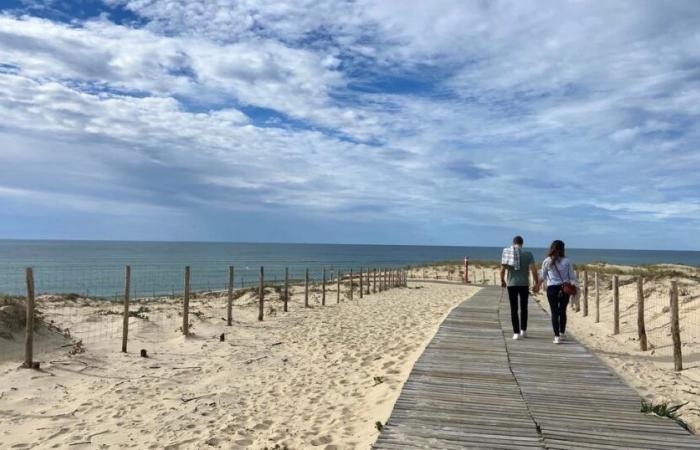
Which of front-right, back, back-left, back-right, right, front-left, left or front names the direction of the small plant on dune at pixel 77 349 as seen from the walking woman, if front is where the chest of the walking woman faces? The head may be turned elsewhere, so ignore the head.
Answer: left

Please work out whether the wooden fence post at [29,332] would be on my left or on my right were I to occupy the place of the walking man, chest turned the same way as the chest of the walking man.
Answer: on my left

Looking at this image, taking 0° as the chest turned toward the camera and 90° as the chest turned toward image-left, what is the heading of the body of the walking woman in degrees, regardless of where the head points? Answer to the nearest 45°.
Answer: approximately 180°

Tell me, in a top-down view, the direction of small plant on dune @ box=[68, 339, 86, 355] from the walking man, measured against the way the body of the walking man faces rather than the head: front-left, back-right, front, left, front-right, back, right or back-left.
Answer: left

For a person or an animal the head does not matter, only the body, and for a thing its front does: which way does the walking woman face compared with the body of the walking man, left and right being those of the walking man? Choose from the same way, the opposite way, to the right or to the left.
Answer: the same way

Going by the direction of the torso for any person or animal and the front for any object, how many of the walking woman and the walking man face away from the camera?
2

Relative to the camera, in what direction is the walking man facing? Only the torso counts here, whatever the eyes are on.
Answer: away from the camera
